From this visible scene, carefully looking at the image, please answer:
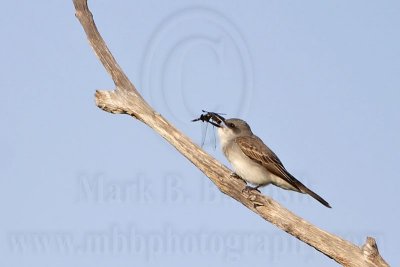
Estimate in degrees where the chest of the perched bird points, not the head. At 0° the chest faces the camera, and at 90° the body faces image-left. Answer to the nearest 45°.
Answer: approximately 90°
